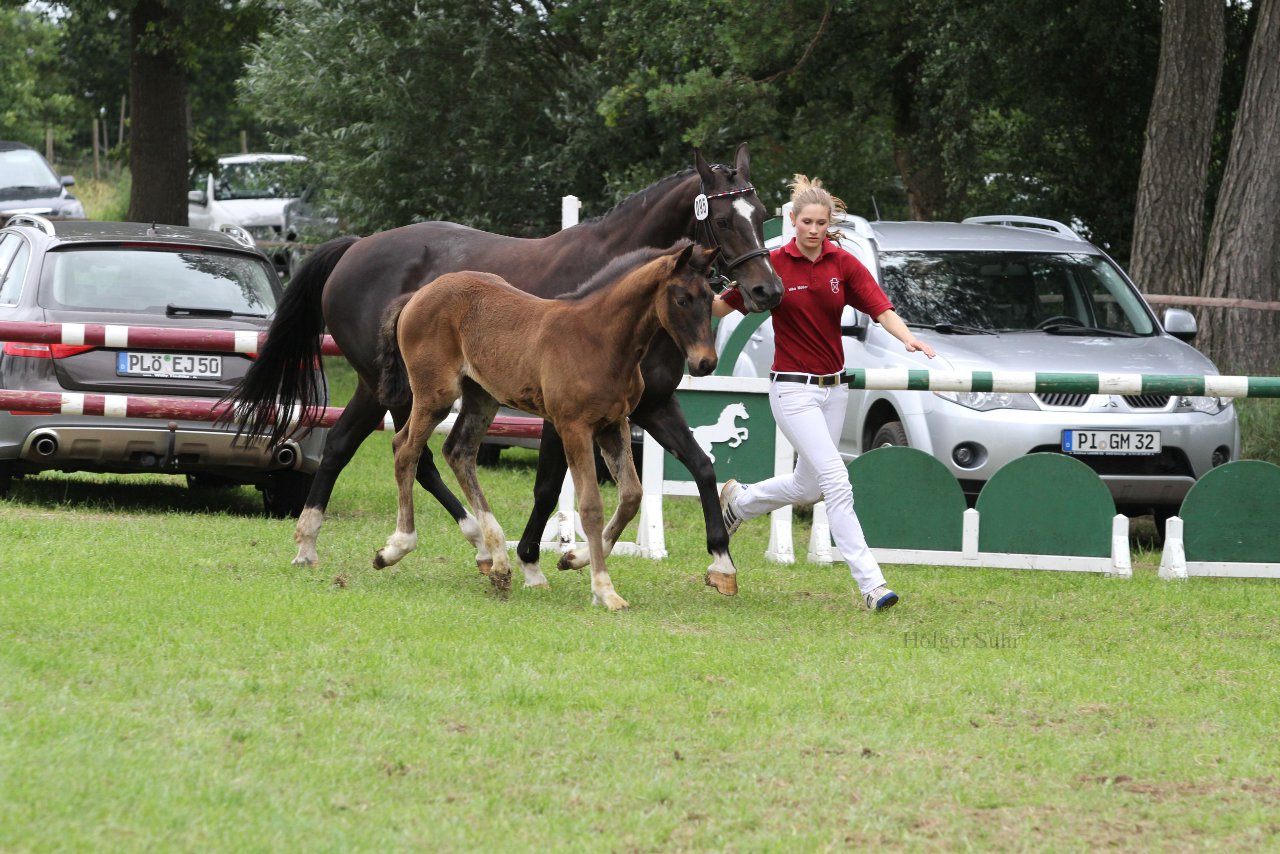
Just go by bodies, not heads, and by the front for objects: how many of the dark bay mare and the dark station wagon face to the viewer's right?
1

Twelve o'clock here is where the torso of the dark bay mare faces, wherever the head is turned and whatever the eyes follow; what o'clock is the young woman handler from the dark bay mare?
The young woman handler is roughly at 1 o'clock from the dark bay mare.

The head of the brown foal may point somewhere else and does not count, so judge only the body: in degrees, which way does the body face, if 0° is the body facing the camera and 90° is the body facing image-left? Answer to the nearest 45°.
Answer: approximately 315°

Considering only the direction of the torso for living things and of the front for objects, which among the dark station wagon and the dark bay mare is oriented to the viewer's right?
the dark bay mare

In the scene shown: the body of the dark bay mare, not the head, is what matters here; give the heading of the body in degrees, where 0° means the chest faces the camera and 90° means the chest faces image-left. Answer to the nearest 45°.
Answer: approximately 270°

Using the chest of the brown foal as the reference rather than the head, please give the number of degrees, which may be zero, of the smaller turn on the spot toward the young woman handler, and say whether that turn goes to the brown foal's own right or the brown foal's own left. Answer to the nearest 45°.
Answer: approximately 45° to the brown foal's own left
